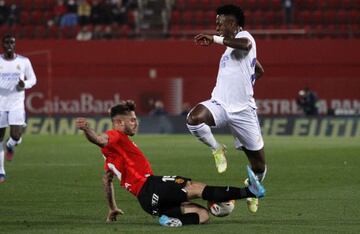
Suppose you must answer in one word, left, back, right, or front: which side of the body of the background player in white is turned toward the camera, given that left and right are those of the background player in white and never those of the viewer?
front

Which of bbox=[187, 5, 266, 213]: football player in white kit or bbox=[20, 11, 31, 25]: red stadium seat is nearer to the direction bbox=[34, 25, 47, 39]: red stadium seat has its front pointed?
the football player in white kit

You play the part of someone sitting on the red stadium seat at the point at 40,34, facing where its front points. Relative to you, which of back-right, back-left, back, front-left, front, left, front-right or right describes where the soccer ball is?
front

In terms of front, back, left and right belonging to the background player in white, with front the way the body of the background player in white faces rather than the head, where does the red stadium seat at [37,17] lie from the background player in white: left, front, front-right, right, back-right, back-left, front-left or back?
back

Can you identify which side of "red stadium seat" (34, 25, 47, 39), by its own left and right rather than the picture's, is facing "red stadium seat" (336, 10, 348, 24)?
left

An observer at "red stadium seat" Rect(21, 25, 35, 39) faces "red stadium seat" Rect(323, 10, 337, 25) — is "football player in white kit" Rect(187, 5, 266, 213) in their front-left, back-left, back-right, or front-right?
front-right

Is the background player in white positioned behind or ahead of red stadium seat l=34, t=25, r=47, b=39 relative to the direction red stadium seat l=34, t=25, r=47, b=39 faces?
ahead

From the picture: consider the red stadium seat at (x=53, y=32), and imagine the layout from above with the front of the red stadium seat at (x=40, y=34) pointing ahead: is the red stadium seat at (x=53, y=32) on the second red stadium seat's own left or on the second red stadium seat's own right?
on the second red stadium seat's own left

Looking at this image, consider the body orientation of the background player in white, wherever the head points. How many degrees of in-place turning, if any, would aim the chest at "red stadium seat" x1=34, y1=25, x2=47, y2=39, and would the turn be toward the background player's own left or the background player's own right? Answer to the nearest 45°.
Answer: approximately 180°

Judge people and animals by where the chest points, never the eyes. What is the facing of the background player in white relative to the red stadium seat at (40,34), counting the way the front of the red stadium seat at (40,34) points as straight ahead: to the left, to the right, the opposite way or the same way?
the same way

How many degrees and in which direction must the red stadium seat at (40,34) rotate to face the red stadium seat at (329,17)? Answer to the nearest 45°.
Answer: approximately 90° to its left

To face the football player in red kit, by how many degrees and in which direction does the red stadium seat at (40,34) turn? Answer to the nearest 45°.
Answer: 0° — it already faces them
